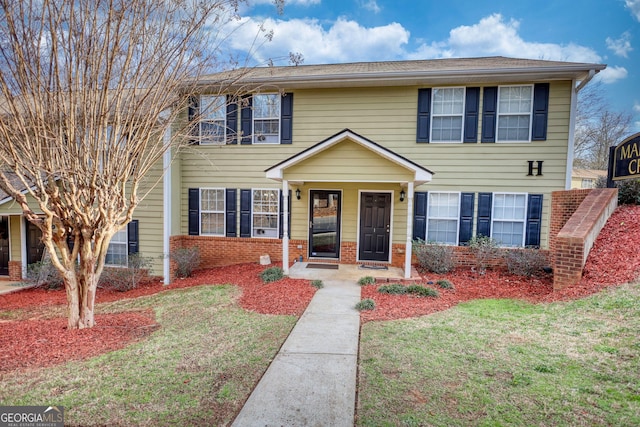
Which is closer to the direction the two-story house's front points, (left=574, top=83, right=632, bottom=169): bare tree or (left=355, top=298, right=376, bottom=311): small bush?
the small bush

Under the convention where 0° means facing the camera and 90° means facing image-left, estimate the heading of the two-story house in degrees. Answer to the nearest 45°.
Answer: approximately 0°

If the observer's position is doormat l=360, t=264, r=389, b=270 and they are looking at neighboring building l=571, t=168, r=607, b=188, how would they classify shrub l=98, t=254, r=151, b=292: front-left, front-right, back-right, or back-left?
back-left

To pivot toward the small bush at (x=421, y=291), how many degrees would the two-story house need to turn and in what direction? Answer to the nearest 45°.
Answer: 0° — it already faces it

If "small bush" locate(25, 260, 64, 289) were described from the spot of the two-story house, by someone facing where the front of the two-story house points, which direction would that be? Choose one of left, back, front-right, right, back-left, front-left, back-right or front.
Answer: right

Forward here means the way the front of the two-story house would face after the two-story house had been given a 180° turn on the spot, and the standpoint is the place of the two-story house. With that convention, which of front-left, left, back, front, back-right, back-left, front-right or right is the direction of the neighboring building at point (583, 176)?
front-right

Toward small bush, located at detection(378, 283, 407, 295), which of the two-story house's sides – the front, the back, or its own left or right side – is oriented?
front

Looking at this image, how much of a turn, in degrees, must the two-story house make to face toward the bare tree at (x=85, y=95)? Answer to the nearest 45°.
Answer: approximately 45° to its right

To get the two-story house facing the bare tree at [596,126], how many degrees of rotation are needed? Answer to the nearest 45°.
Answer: approximately 135° to its left

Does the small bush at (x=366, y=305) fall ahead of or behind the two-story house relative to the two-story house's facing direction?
ahead
